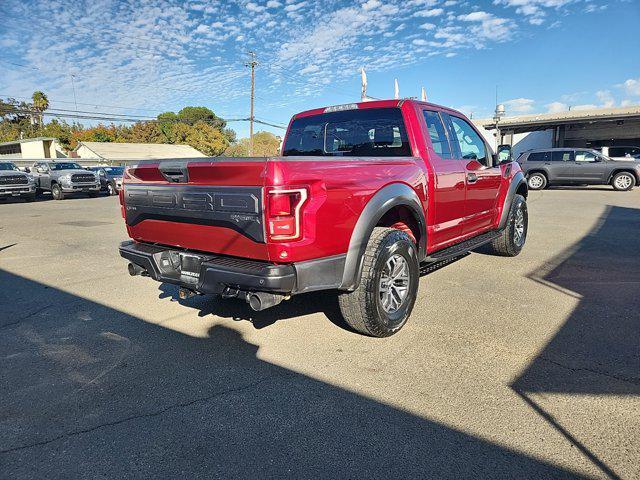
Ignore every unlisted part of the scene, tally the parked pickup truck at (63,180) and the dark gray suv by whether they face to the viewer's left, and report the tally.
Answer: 0

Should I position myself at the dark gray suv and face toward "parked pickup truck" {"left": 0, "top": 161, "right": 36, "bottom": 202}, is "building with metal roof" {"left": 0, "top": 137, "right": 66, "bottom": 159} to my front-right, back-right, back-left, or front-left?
front-right

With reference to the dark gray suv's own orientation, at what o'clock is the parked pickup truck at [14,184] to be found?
The parked pickup truck is roughly at 5 o'clock from the dark gray suv.

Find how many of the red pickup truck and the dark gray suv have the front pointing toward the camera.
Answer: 0

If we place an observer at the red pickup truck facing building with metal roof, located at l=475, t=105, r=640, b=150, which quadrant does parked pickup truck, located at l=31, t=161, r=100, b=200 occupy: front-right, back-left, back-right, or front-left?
front-left

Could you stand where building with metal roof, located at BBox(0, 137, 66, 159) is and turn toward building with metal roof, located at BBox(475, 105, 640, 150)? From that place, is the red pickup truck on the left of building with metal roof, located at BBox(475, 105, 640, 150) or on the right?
right

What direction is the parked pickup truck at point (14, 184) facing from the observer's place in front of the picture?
facing the viewer and to the right of the viewer

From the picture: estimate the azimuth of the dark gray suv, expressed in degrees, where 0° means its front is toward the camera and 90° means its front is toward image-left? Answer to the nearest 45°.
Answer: approximately 270°

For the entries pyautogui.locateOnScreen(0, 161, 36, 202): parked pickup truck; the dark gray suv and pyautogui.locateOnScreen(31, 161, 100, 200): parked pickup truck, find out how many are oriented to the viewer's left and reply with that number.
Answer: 0

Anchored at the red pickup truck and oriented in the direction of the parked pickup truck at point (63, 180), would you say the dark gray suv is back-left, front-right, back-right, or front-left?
front-right

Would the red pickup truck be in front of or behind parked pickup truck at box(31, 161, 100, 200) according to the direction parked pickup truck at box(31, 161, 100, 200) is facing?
in front

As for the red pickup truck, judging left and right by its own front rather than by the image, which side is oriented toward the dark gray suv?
front

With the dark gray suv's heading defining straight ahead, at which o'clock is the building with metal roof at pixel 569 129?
The building with metal roof is roughly at 9 o'clock from the dark gray suv.

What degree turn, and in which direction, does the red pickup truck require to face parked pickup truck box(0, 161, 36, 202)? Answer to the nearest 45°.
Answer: approximately 90° to its left

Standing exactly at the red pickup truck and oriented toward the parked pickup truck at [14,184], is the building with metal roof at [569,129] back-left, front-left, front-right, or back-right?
front-right
